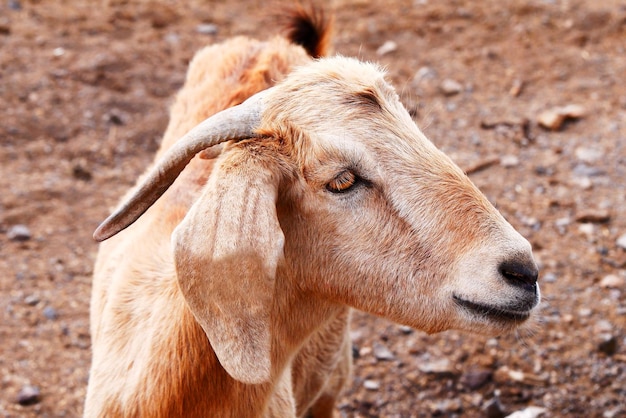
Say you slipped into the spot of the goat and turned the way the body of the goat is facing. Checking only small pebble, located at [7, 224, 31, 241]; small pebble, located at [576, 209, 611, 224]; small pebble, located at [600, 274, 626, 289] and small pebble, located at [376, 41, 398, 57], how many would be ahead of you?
0

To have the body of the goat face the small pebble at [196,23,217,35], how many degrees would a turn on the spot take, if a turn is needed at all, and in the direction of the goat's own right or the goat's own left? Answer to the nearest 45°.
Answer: approximately 180°

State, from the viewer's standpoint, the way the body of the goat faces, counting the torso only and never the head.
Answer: toward the camera

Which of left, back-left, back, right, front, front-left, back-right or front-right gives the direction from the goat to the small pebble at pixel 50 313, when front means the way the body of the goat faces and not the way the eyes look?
back-right

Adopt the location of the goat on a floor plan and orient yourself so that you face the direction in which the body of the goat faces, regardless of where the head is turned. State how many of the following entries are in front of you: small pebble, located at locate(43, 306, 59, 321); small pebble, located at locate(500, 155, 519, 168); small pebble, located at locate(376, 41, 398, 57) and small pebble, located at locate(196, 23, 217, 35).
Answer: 0

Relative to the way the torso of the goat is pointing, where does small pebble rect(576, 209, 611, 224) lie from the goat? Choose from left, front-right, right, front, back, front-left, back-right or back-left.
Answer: back-left

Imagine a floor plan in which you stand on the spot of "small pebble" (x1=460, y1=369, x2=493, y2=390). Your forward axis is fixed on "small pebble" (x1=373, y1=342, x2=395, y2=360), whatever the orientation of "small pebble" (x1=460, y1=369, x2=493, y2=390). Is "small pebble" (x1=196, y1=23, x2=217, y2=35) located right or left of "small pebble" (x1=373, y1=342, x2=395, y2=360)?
right

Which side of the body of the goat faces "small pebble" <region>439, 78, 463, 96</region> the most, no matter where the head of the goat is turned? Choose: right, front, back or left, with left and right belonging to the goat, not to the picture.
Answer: back

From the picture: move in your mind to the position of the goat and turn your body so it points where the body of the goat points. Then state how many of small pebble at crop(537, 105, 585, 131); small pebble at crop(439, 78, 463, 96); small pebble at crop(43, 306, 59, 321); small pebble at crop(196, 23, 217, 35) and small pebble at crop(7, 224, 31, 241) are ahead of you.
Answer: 0

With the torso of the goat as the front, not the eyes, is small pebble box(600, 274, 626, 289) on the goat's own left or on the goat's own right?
on the goat's own left

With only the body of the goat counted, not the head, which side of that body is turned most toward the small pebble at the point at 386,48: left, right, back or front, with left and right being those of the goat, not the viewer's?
back

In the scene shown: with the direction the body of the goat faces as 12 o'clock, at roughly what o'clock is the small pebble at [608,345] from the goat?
The small pebble is roughly at 8 o'clock from the goat.

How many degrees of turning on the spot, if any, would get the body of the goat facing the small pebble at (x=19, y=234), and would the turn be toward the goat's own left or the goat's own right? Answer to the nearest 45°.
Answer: approximately 135° to the goat's own right

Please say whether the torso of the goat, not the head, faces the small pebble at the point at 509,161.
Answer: no

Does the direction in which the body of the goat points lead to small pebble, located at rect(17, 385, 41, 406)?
no
